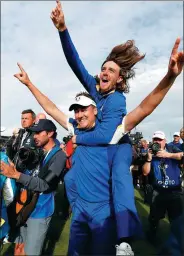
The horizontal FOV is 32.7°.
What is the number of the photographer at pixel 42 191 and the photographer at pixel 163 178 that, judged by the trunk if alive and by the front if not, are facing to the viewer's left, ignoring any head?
1

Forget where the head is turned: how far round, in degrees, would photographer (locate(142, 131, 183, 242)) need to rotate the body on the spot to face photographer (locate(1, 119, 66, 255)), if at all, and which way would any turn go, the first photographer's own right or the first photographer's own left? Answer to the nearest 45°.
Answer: approximately 45° to the first photographer's own right
